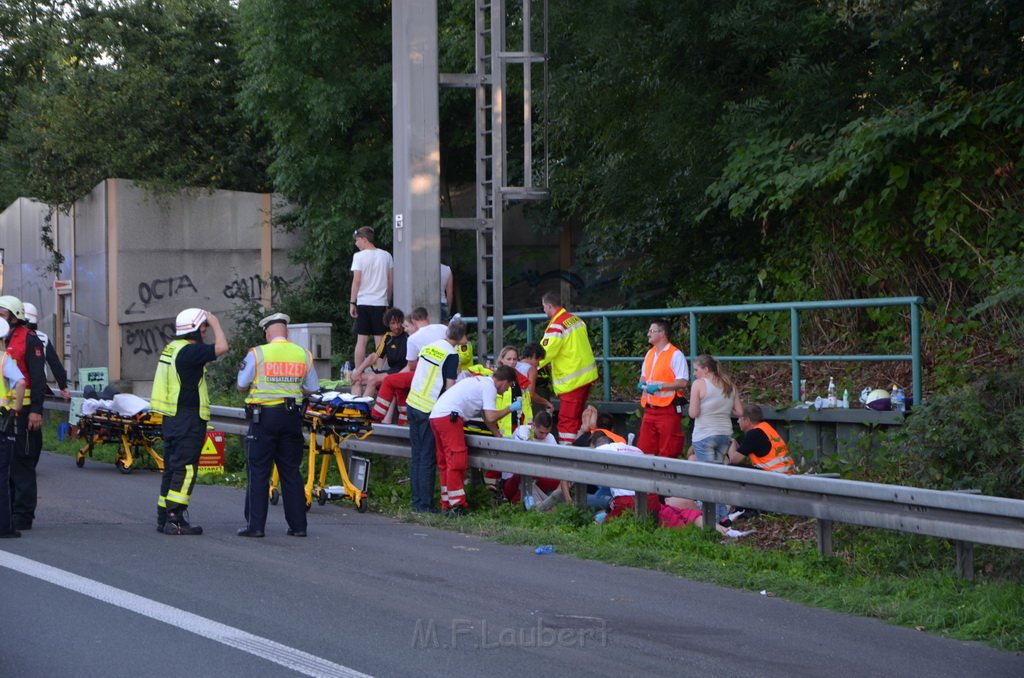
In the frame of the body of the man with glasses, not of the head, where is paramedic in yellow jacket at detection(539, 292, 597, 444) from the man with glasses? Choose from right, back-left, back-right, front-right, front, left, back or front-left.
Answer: right

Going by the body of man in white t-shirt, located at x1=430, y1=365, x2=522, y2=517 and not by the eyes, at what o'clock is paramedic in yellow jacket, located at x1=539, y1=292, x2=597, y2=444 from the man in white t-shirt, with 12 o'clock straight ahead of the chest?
The paramedic in yellow jacket is roughly at 10 o'clock from the man in white t-shirt.

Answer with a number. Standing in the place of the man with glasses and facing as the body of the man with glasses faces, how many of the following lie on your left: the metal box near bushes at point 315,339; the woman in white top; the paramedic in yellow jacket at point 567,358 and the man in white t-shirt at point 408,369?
1

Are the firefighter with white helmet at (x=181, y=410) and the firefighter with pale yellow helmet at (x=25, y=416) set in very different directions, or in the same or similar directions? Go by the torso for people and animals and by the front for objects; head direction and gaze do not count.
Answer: very different directions

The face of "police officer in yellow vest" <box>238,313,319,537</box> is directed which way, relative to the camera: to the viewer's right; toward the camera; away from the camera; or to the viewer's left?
away from the camera

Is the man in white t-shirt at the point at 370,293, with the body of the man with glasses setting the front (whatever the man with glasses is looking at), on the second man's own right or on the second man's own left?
on the second man's own right

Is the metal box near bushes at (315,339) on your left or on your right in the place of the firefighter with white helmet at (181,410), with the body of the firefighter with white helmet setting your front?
on your left

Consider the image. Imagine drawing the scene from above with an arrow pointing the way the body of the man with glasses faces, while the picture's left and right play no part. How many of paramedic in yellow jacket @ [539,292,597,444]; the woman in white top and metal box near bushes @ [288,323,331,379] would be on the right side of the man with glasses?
2

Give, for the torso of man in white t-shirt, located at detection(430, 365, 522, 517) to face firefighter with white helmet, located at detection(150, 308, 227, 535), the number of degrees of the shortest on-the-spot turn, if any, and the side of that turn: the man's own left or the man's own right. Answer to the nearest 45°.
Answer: approximately 135° to the man's own right

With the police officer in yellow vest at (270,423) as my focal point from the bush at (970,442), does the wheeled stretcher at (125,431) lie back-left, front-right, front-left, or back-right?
front-right

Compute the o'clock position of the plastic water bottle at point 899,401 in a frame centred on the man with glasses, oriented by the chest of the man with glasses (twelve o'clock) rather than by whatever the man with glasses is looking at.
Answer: The plastic water bottle is roughly at 8 o'clock from the man with glasses.

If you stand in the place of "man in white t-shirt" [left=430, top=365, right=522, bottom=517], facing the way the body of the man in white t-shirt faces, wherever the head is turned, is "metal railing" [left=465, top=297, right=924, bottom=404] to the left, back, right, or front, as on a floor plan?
front

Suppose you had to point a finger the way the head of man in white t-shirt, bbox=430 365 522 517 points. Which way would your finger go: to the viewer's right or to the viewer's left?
to the viewer's right
